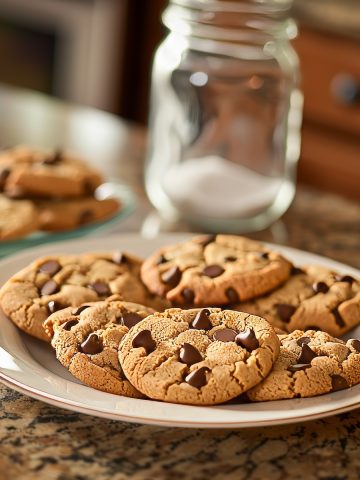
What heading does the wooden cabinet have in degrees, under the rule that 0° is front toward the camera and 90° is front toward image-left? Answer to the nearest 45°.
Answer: approximately 45°

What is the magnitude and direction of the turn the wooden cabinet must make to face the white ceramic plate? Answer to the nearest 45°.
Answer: approximately 45° to its left
